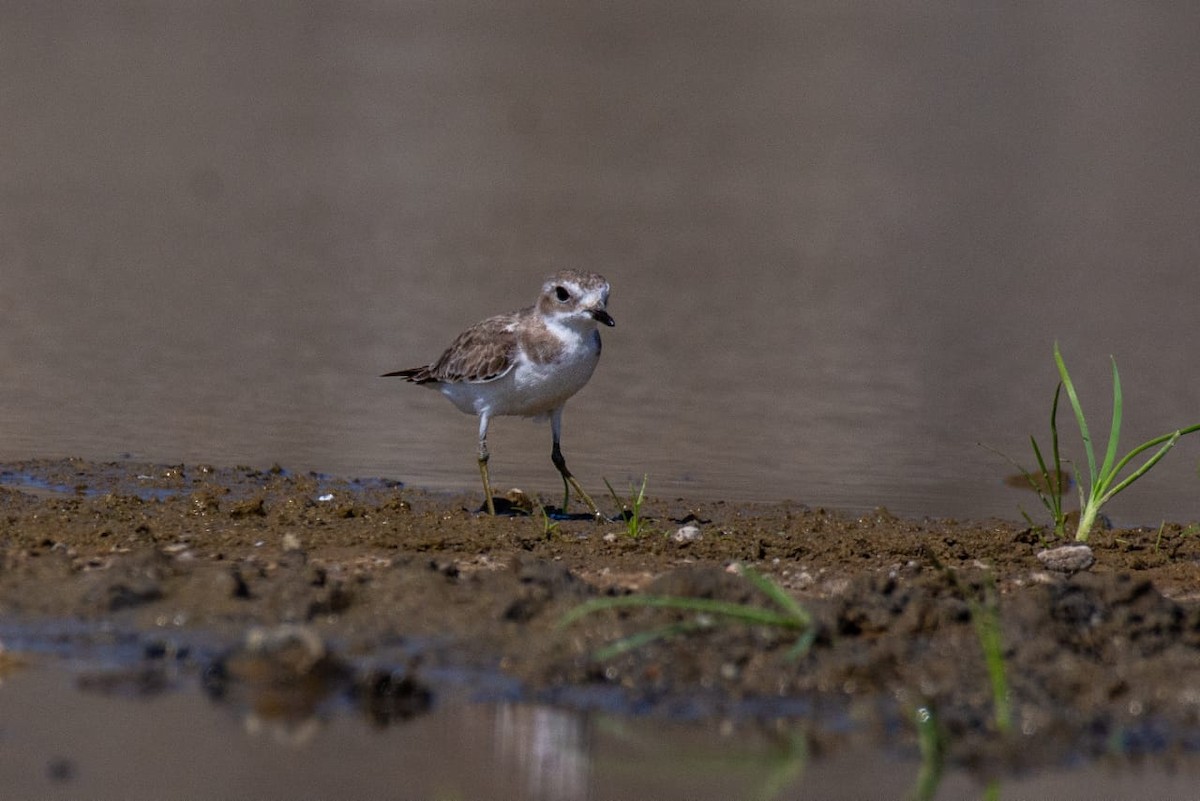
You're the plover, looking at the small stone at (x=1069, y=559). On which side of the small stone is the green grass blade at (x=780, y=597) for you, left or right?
right

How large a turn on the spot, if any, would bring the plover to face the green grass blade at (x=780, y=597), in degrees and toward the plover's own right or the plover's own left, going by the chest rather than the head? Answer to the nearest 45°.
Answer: approximately 45° to the plover's own right

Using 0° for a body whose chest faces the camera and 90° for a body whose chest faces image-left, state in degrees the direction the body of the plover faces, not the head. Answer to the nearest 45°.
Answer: approximately 315°

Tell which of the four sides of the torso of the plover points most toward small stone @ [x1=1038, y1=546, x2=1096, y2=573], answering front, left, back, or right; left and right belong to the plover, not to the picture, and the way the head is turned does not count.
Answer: front

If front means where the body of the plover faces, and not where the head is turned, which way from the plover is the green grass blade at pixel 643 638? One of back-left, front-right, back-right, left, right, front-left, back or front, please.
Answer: front-right
